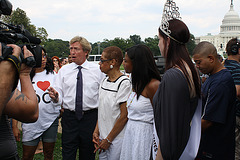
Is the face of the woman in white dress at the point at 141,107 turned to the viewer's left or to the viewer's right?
to the viewer's left

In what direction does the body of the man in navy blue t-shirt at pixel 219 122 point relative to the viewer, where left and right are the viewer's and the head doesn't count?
facing to the left of the viewer

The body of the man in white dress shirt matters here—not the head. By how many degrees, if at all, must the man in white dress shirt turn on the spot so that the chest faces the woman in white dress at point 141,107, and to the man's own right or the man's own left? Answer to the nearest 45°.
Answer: approximately 45° to the man's own left

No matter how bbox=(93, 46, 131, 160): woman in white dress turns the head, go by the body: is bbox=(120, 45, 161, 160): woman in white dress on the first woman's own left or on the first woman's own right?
on the first woman's own left

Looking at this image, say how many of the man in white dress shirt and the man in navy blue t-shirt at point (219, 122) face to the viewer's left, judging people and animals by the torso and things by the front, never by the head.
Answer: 1

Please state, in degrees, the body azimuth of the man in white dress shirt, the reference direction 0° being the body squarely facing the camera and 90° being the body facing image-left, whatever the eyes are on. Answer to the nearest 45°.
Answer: approximately 0°

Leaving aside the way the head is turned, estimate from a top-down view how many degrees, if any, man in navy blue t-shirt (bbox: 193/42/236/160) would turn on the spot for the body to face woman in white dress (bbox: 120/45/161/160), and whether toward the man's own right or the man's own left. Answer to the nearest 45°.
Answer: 0° — they already face them
